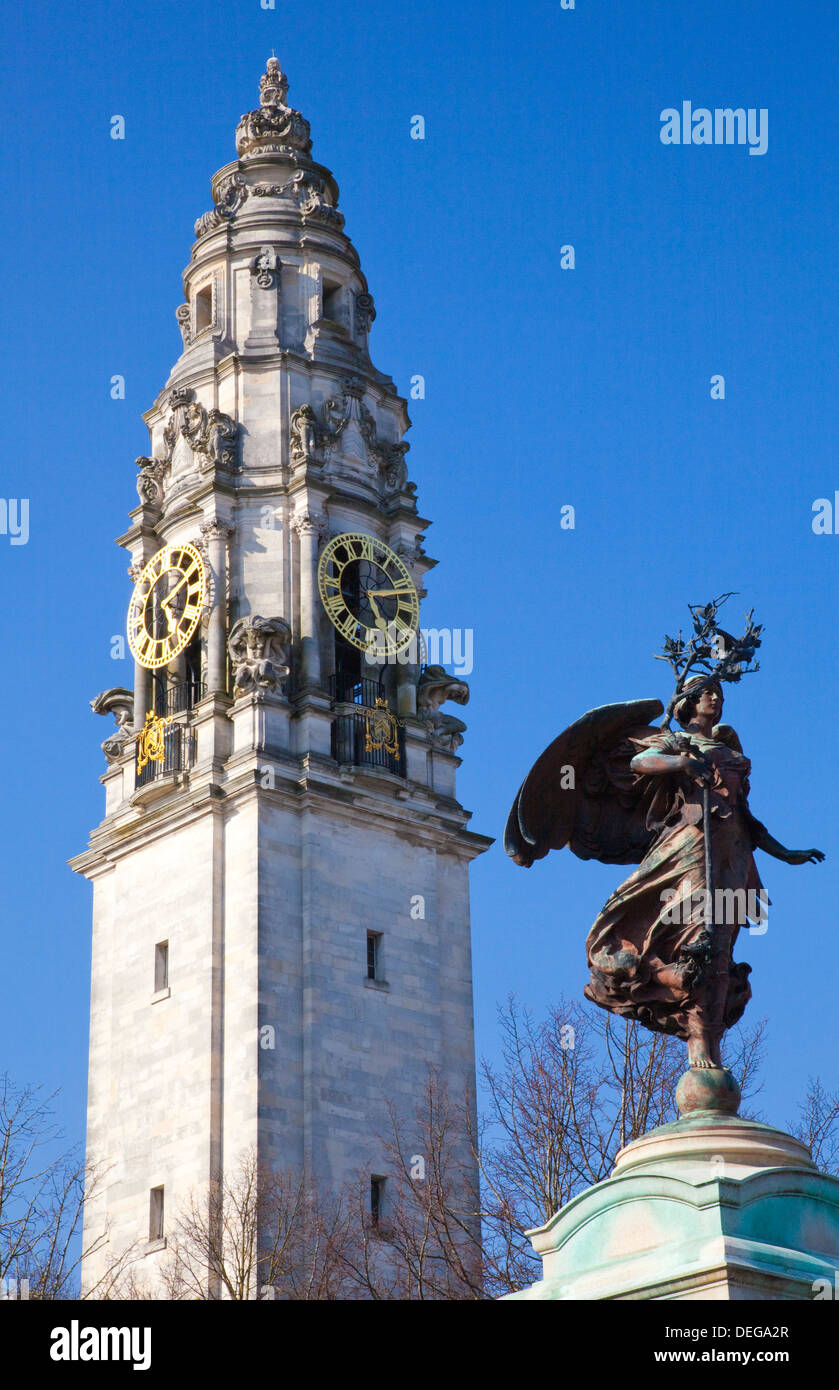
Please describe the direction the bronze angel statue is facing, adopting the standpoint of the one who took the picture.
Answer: facing the viewer and to the right of the viewer
